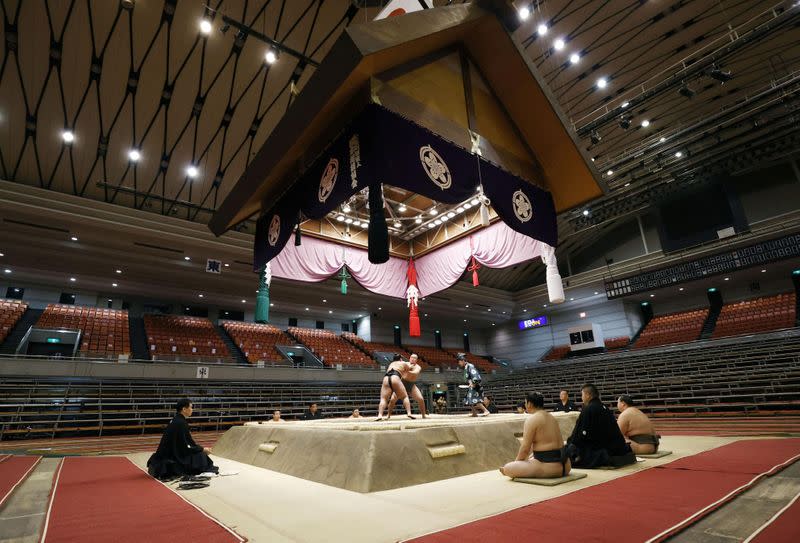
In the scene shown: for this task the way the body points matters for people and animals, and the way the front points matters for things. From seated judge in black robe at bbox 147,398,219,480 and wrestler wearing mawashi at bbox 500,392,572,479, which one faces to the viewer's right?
the seated judge in black robe

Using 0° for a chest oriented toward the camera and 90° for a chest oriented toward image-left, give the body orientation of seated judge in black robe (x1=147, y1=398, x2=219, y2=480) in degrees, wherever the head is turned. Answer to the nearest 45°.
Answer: approximately 270°

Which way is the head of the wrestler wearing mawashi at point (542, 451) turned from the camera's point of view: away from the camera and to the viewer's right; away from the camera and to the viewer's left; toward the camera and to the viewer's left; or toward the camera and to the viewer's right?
away from the camera and to the viewer's left

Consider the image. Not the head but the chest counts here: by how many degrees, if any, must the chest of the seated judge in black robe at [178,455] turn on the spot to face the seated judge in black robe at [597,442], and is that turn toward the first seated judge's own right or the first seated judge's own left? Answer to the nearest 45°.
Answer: approximately 45° to the first seated judge's own right

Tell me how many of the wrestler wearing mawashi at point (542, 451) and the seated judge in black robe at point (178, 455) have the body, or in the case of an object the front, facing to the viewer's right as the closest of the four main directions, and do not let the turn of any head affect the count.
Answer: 1

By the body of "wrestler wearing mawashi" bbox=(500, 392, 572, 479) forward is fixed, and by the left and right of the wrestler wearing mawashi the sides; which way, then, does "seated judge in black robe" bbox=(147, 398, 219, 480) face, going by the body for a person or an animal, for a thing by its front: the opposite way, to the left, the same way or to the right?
to the right

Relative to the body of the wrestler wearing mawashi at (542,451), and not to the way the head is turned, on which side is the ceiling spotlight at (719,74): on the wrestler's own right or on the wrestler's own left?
on the wrestler's own right

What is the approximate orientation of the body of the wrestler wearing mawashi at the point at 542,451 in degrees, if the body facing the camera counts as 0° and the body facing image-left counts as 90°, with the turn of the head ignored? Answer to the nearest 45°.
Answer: approximately 135°
